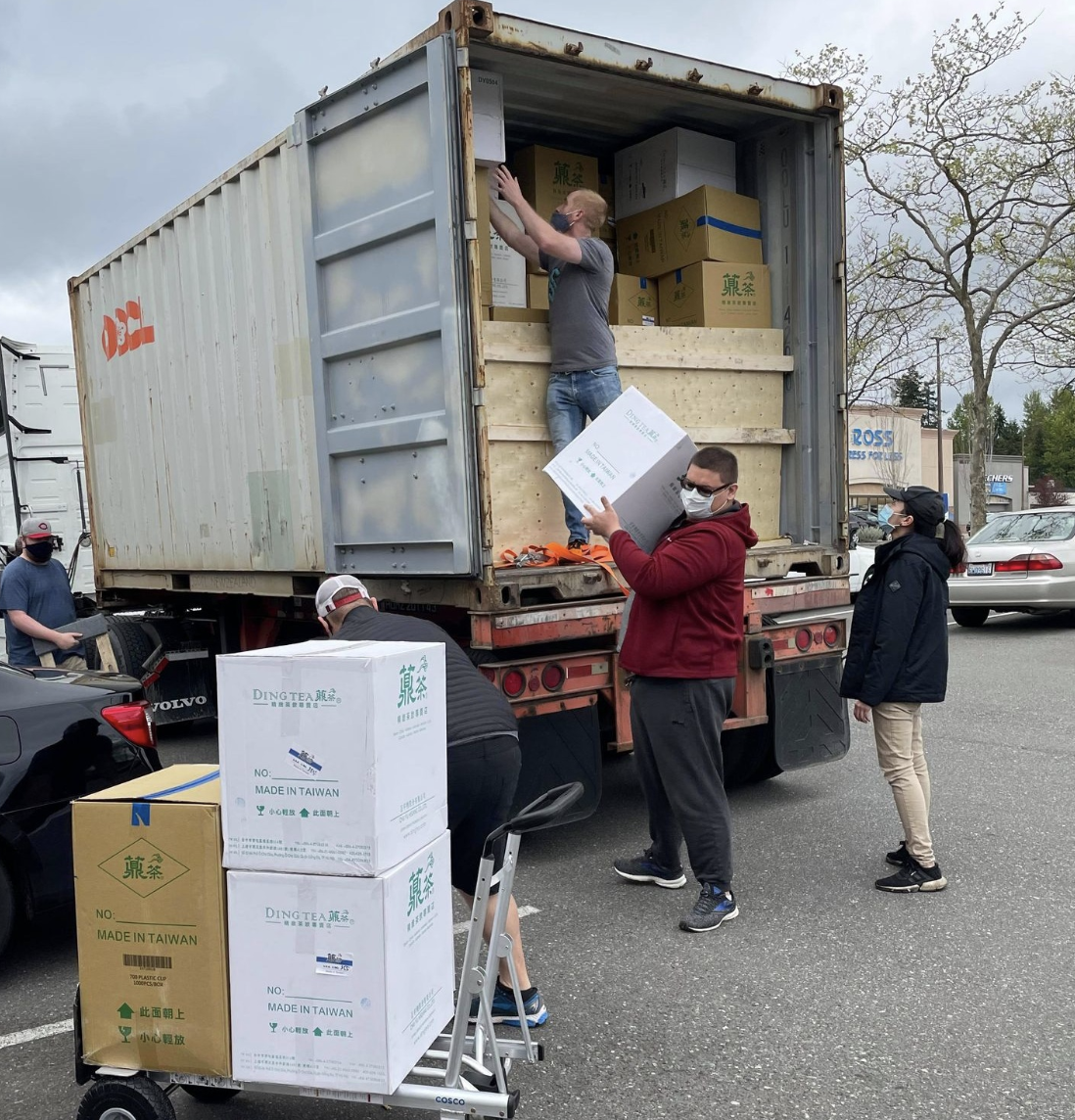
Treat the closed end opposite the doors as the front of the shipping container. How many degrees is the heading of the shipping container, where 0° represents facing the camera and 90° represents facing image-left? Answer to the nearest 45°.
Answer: approximately 135°

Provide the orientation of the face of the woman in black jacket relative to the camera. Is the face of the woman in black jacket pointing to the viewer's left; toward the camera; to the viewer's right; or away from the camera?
to the viewer's left

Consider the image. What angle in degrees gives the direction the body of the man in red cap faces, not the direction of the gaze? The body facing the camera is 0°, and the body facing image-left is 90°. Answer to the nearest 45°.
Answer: approximately 315°

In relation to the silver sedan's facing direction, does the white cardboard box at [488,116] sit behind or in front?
behind
